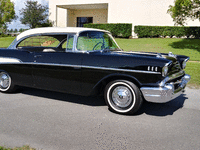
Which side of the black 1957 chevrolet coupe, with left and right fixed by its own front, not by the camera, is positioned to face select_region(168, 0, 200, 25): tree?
left

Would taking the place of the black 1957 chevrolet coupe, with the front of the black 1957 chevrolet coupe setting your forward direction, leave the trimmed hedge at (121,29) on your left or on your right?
on your left

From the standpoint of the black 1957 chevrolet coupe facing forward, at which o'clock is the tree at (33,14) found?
The tree is roughly at 7 o'clock from the black 1957 chevrolet coupe.

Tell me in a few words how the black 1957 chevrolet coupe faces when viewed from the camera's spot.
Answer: facing the viewer and to the right of the viewer

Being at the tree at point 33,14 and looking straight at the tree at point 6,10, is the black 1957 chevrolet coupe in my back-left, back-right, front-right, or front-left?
back-left

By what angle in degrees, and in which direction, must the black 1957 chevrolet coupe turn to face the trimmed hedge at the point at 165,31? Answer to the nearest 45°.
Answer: approximately 135° to its left
